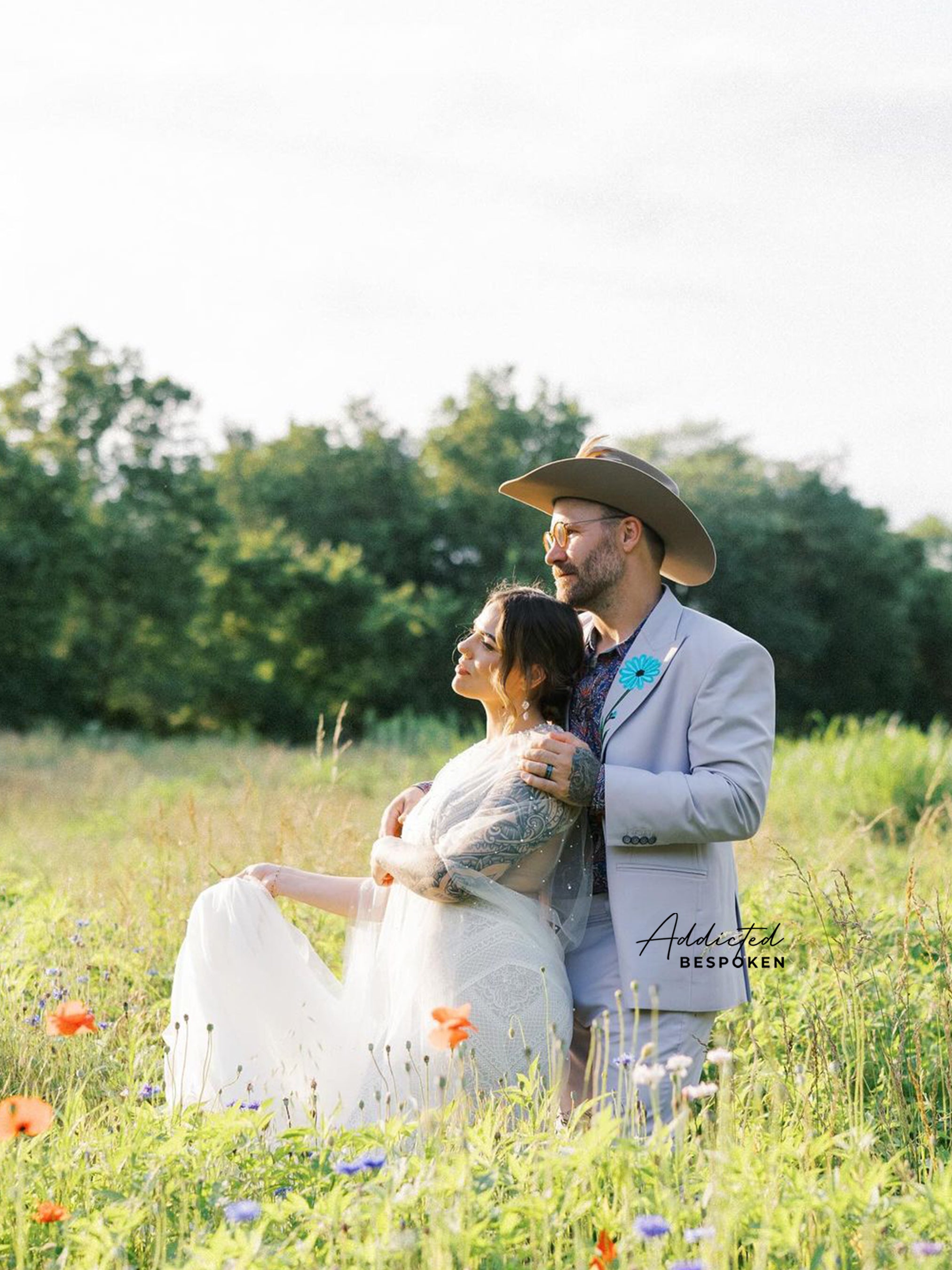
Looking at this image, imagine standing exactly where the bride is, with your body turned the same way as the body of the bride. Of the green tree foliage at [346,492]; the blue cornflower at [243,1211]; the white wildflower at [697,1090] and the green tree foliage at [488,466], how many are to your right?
2

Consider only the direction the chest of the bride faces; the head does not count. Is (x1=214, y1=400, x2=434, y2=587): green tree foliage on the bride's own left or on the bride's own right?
on the bride's own right

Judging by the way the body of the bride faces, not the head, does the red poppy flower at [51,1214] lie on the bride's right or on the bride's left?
on the bride's left

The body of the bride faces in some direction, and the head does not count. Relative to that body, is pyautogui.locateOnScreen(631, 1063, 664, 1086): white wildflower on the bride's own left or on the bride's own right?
on the bride's own left

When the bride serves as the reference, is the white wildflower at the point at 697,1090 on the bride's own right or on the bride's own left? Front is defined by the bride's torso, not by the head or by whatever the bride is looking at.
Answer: on the bride's own left

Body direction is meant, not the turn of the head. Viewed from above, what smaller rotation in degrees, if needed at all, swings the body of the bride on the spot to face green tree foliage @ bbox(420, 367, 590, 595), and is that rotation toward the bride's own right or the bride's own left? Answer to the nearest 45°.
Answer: approximately 90° to the bride's own right

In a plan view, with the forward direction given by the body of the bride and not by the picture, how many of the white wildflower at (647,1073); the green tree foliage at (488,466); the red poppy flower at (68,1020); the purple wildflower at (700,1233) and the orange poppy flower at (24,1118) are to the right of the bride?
1

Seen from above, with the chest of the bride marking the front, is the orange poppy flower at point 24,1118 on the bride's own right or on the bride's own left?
on the bride's own left

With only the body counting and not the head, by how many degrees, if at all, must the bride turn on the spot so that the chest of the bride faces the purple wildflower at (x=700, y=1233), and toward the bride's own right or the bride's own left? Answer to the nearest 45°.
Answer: approximately 90° to the bride's own left

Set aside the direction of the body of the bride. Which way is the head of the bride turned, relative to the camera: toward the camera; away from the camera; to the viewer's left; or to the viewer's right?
to the viewer's left

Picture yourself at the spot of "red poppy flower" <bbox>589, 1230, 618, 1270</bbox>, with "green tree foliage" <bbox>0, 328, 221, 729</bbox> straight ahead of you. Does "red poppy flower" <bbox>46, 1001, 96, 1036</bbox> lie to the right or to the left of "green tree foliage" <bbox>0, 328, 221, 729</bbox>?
left

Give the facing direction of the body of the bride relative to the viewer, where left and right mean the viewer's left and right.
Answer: facing to the left of the viewer

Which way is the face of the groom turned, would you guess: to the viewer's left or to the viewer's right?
to the viewer's left

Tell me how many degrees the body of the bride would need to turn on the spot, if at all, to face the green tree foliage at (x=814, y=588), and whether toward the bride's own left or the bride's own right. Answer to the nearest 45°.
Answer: approximately 90° to the bride's own right
